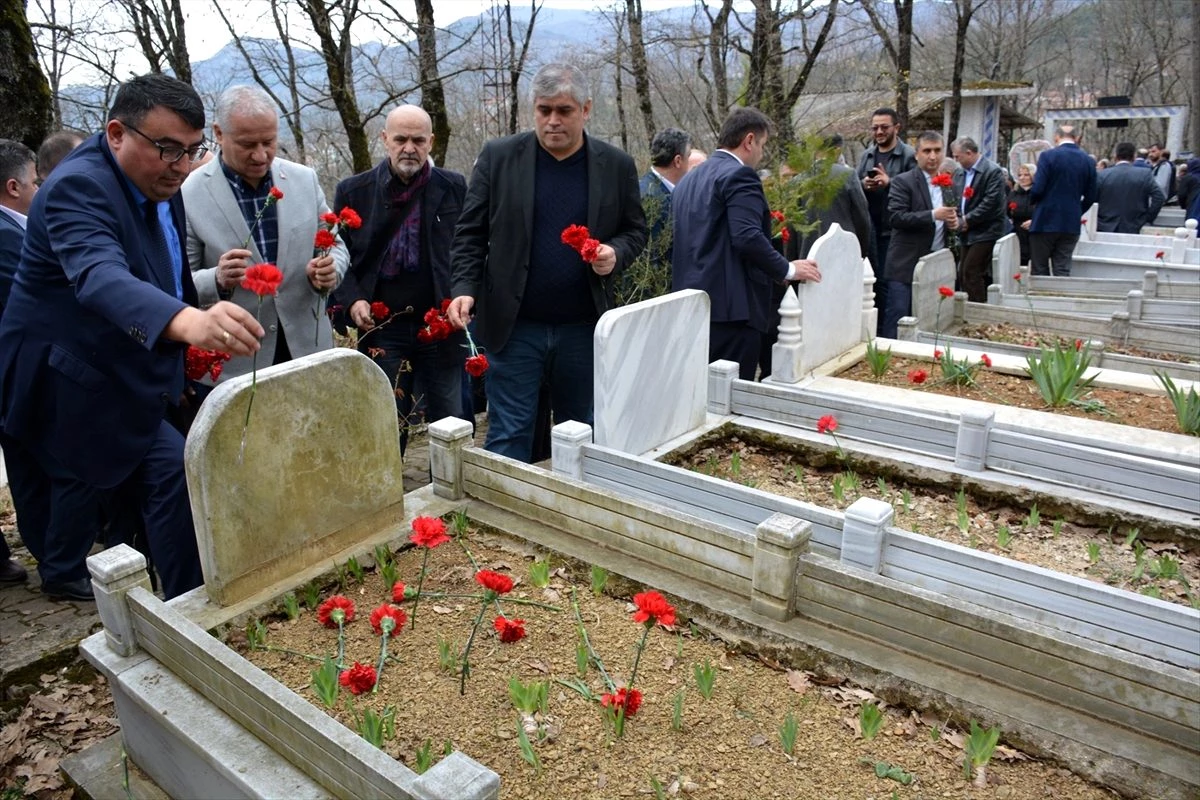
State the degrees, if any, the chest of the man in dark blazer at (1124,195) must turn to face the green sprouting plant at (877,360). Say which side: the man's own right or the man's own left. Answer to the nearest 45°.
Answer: approximately 180°

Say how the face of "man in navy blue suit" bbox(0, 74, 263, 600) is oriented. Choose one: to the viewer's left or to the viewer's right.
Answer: to the viewer's right

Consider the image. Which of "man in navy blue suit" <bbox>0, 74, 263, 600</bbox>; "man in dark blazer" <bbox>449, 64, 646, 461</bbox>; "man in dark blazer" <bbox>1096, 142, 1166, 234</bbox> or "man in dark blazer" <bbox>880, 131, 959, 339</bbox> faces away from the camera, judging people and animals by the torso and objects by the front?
"man in dark blazer" <bbox>1096, 142, 1166, 234</bbox>

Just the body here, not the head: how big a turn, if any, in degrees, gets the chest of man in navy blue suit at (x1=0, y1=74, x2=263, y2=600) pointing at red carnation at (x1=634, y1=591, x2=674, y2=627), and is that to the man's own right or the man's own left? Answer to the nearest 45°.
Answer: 0° — they already face it

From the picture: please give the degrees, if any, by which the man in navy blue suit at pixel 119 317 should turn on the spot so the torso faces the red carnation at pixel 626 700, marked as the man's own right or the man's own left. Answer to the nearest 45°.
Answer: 0° — they already face it

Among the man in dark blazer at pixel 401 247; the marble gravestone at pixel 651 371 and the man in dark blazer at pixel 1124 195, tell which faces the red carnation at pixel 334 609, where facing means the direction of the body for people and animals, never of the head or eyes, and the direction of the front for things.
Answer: the man in dark blazer at pixel 401 247

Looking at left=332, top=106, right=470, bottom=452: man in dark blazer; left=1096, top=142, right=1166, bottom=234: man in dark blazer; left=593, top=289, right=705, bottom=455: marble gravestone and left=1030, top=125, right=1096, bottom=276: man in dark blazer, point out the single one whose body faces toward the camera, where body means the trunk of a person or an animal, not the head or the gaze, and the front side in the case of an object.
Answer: left=332, top=106, right=470, bottom=452: man in dark blazer

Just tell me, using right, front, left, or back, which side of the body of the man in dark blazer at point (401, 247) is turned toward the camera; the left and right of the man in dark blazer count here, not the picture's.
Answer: front

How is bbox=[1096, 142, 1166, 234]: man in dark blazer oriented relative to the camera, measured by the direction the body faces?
away from the camera

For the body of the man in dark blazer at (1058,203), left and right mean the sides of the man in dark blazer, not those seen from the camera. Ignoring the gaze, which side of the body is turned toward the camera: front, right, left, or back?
back
